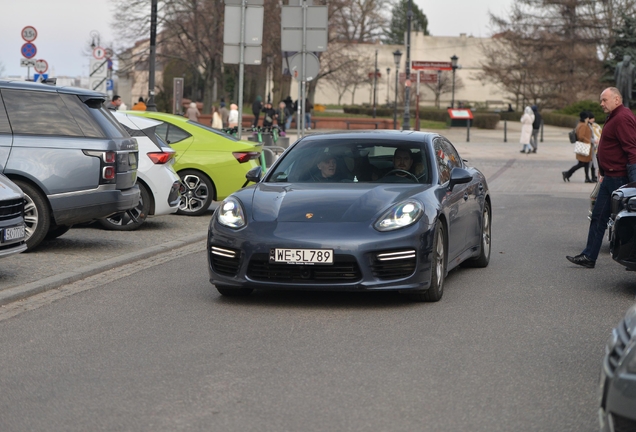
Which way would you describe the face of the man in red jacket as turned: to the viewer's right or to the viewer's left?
to the viewer's left

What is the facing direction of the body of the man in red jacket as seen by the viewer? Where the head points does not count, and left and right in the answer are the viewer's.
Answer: facing to the left of the viewer

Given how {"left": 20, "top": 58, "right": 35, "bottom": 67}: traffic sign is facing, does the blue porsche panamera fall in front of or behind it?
in front

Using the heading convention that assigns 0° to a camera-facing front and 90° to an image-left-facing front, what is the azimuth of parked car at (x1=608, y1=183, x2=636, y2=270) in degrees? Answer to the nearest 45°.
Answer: approximately 45°

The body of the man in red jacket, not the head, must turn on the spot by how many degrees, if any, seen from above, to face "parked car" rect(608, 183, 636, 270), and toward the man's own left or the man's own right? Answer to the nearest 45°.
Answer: approximately 90° to the man's own left

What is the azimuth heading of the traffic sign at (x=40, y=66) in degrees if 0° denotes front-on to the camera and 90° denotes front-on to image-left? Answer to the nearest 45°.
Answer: approximately 0°

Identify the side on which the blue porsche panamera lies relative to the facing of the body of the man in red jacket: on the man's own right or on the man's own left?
on the man's own left

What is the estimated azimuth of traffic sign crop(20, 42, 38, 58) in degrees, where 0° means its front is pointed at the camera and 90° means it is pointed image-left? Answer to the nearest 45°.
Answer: approximately 0°

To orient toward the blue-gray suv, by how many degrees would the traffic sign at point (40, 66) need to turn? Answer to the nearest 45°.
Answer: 0° — it already faces it

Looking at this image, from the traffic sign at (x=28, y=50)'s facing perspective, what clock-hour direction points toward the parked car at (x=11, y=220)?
The parked car is roughly at 12 o'clock from the traffic sign.

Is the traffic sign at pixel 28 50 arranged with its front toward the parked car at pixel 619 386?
yes

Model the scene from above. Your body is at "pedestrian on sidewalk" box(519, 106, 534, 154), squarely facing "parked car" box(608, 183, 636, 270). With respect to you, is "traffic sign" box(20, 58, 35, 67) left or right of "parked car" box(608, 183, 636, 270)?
right

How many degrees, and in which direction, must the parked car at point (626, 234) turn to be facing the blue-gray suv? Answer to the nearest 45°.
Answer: approximately 45° to its right
